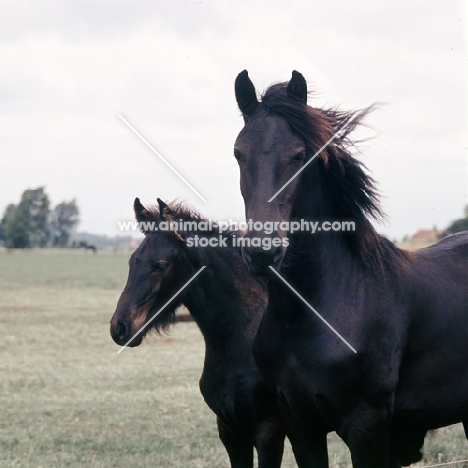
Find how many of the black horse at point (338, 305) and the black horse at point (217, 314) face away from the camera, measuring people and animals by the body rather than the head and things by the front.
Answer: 0

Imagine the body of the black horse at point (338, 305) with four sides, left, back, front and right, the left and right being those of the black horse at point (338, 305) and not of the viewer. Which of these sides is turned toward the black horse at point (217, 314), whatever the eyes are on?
right

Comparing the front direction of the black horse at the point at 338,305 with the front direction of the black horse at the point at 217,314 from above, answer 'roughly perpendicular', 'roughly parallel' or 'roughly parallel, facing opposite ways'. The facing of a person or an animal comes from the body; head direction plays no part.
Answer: roughly parallel

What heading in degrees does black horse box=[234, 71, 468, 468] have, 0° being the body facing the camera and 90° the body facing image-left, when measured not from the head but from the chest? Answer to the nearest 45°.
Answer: approximately 45°

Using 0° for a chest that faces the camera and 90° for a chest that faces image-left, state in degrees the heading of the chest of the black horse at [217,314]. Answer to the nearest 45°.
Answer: approximately 45°
